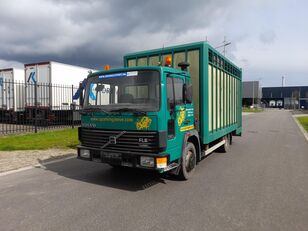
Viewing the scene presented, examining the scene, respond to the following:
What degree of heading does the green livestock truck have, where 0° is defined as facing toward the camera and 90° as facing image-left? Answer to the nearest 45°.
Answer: approximately 45°

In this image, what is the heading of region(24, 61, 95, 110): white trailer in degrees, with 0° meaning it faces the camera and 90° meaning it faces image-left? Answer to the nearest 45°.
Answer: approximately 225°

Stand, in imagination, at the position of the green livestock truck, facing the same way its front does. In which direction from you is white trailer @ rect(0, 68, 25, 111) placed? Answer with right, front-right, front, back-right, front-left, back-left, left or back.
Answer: right

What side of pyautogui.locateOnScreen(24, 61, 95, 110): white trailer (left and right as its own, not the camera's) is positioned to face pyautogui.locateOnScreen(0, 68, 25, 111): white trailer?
left

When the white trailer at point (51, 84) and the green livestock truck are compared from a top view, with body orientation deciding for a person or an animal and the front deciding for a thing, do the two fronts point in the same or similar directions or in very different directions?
very different directions

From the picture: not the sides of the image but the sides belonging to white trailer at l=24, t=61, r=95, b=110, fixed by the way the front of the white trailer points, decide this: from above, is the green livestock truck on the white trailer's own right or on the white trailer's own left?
on the white trailer's own right

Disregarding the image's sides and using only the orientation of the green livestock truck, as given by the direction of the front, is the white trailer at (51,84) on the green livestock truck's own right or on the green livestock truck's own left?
on the green livestock truck's own right

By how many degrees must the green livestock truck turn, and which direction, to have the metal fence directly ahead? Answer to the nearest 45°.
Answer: approximately 90° to its right
